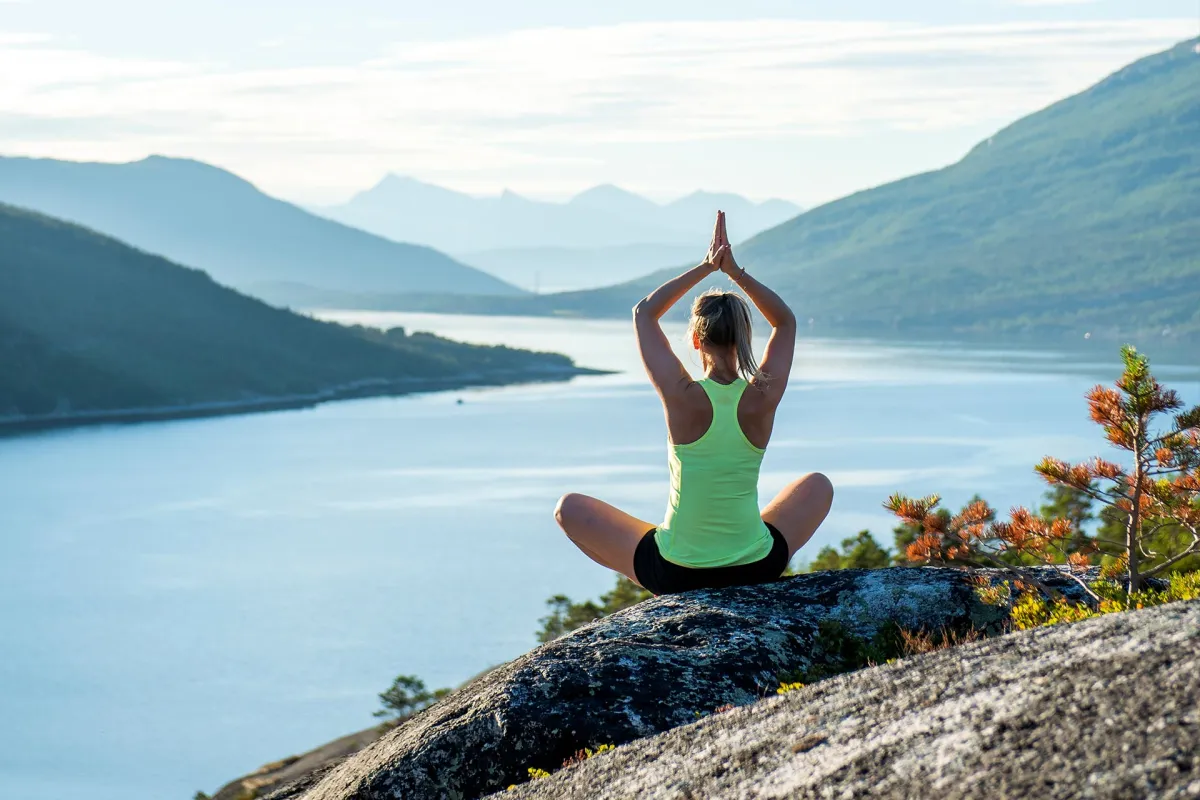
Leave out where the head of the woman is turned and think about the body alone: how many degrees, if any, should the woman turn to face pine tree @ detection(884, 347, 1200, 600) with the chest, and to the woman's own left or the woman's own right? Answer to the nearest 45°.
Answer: approximately 90° to the woman's own right

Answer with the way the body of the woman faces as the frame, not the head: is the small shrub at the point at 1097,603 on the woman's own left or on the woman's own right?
on the woman's own right

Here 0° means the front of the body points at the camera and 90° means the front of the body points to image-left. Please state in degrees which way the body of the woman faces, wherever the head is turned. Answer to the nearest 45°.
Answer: approximately 180°

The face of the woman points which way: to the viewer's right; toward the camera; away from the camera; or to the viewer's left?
away from the camera

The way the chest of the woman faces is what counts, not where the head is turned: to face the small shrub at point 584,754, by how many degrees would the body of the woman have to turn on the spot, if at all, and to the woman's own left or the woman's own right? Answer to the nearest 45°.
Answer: approximately 135° to the woman's own left
